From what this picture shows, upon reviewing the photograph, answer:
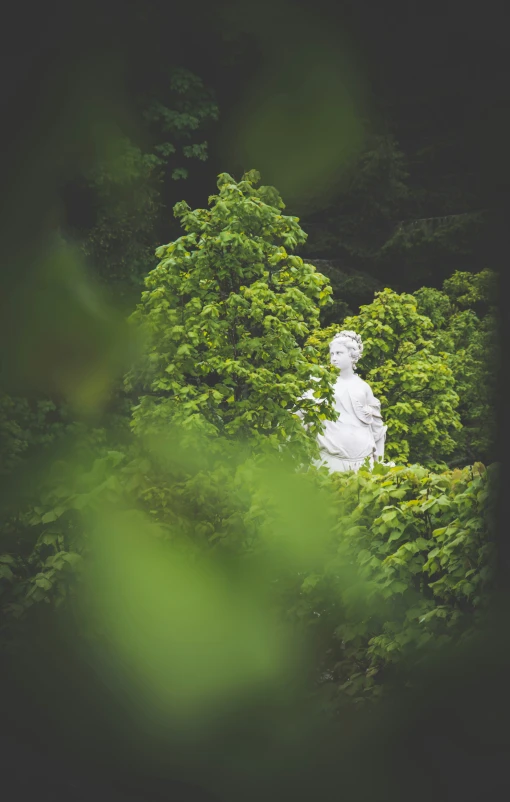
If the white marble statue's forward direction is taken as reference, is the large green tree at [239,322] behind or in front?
in front

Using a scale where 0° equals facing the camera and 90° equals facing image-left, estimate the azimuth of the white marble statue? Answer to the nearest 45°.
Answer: approximately 45°

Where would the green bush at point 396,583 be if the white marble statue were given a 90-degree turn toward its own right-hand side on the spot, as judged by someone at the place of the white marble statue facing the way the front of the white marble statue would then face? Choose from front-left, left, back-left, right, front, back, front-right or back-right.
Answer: back-left
